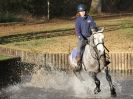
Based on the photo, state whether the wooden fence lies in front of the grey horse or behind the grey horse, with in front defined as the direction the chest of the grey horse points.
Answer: behind

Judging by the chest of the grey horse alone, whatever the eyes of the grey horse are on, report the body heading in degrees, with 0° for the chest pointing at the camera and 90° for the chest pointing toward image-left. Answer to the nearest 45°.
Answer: approximately 315°
